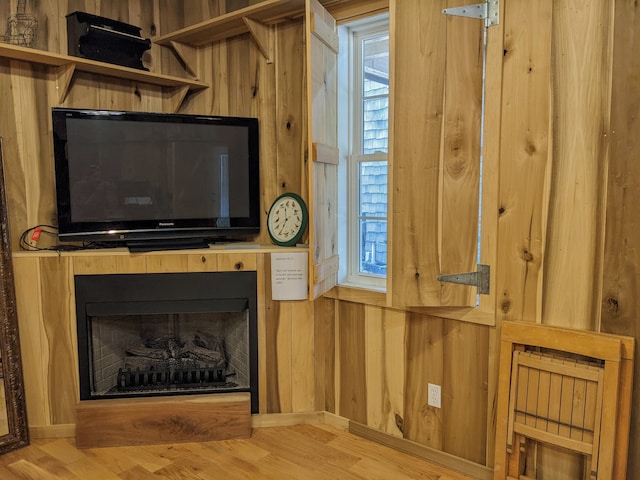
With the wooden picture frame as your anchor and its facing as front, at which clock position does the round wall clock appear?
The round wall clock is roughly at 11 o'clock from the wooden picture frame.

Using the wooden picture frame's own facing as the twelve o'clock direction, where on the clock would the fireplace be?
The fireplace is roughly at 11 o'clock from the wooden picture frame.

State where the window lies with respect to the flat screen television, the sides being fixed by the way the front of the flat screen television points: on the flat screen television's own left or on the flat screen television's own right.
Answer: on the flat screen television's own left

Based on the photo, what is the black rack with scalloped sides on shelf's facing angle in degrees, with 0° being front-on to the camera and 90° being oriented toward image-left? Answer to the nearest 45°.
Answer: approximately 315°

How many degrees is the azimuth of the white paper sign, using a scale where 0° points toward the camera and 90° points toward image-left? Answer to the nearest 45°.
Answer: approximately 0°

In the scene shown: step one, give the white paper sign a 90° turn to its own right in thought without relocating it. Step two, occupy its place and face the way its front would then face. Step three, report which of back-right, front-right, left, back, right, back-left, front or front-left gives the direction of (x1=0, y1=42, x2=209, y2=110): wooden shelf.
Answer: front

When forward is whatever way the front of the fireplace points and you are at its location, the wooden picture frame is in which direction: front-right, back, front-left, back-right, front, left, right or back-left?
right

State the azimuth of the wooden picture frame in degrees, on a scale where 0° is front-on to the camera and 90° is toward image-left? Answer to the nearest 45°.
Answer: approximately 315°
